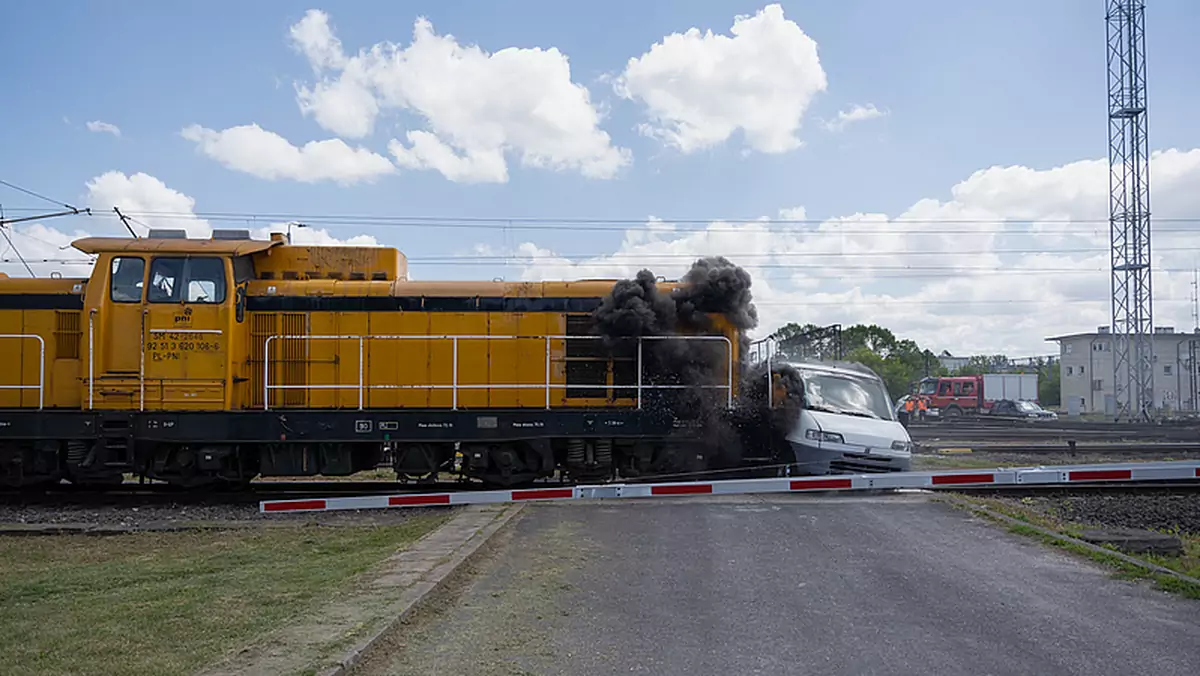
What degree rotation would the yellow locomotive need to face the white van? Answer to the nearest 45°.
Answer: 0° — it already faces it

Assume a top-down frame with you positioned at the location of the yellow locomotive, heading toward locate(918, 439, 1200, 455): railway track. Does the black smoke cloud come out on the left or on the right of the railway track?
right

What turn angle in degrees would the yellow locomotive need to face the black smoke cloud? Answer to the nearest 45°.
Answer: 0° — it already faces it

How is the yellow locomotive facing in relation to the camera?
to the viewer's right

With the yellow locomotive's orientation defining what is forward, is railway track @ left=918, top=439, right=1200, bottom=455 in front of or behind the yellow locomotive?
in front
